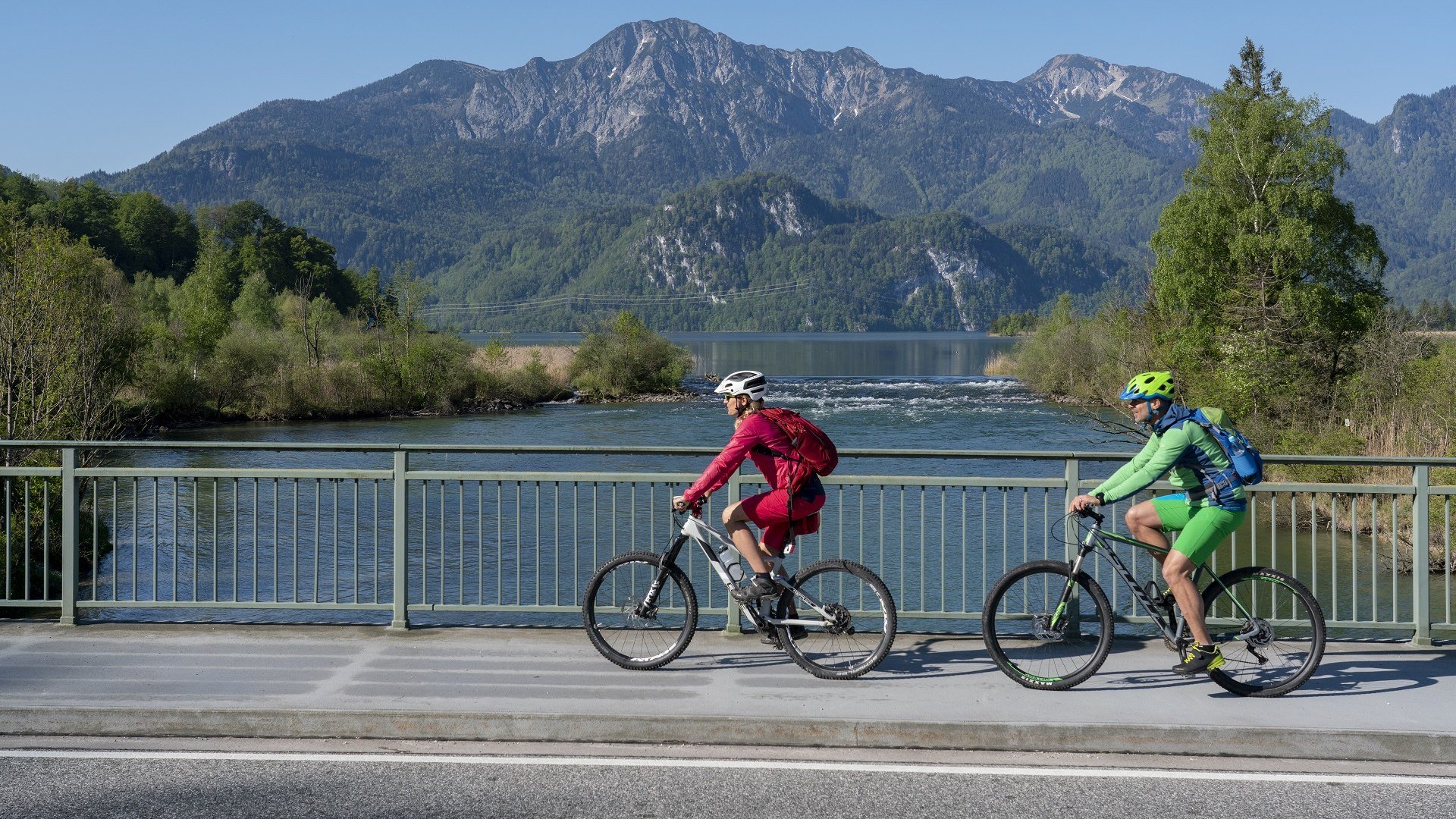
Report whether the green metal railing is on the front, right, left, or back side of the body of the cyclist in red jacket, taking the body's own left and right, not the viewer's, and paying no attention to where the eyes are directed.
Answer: right

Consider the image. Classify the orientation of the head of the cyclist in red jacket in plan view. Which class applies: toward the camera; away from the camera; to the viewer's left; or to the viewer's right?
to the viewer's left

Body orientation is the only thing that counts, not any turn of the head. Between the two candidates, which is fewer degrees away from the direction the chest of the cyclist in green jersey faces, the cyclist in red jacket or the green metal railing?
the cyclist in red jacket

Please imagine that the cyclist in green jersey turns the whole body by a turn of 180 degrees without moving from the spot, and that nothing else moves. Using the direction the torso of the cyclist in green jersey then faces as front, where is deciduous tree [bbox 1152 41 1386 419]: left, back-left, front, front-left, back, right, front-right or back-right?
left

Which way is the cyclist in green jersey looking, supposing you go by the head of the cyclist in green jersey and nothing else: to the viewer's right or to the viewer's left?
to the viewer's left

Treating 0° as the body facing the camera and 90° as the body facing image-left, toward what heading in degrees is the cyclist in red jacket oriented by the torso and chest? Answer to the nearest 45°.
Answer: approximately 90°

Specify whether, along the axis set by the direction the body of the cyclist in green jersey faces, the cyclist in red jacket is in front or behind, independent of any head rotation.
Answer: in front

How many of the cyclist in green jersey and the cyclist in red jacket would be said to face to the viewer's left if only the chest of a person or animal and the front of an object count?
2

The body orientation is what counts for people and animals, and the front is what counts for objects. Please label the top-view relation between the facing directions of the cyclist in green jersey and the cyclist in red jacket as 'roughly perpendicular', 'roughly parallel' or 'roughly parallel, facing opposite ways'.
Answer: roughly parallel

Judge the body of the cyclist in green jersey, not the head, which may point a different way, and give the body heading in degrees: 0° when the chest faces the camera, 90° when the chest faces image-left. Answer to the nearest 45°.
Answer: approximately 90°

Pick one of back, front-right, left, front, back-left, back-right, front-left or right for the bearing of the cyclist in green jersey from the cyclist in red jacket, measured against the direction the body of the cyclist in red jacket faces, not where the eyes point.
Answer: back
